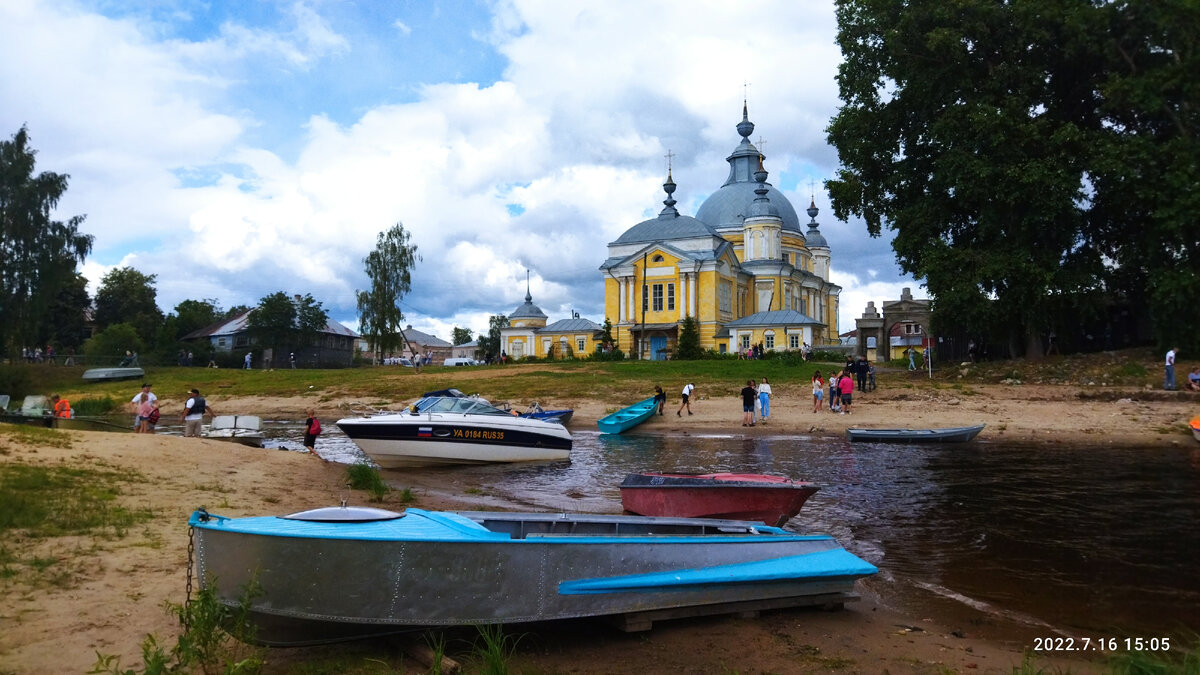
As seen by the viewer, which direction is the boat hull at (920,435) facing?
to the viewer's right

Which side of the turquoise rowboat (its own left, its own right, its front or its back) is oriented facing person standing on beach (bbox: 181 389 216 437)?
back

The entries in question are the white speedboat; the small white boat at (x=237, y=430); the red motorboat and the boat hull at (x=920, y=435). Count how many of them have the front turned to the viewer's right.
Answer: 2

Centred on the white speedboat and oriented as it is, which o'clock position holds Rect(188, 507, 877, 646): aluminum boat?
The aluminum boat is roughly at 9 o'clock from the white speedboat.

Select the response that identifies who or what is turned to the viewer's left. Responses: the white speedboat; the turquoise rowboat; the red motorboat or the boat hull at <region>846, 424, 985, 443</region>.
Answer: the white speedboat

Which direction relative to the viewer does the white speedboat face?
to the viewer's left

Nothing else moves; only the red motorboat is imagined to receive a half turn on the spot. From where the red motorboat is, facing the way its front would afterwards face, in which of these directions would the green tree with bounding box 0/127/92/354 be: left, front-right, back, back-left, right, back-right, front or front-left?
front-right

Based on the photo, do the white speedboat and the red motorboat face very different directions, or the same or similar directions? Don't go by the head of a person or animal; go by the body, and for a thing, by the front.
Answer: very different directions

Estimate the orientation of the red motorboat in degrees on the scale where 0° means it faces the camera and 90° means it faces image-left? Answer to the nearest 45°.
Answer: approximately 270°

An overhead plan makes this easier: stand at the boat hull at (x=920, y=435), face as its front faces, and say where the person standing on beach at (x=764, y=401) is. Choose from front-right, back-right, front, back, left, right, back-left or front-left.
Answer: back-left

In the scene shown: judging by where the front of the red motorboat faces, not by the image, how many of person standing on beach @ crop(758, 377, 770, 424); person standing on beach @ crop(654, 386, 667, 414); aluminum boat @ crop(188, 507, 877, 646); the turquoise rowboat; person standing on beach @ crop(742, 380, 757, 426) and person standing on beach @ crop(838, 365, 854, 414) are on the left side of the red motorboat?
5

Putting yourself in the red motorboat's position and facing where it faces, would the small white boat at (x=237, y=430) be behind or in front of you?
behind
